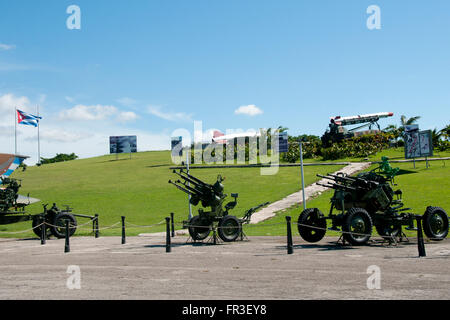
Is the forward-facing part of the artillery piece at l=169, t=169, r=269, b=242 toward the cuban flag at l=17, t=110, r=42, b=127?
no

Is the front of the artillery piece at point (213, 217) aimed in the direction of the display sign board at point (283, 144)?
no

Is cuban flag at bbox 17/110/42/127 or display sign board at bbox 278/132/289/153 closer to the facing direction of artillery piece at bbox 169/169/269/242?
the cuban flag

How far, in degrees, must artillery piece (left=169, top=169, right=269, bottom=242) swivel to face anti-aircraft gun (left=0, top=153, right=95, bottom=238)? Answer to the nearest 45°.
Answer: approximately 45° to its right

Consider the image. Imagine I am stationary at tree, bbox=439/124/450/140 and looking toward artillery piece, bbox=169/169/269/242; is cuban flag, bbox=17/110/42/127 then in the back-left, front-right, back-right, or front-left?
front-right

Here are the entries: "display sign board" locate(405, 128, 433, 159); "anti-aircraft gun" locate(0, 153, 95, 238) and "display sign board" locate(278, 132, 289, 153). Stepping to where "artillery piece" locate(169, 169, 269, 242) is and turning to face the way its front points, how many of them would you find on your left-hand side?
0

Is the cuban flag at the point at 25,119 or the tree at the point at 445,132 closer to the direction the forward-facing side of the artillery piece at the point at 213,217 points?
the cuban flag

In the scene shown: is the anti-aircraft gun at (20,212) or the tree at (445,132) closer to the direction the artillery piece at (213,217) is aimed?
the anti-aircraft gun

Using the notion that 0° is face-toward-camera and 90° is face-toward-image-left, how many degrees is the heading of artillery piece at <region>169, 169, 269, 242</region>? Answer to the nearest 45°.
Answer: approximately 90°

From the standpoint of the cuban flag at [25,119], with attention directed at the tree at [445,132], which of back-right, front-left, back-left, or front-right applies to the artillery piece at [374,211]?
front-right

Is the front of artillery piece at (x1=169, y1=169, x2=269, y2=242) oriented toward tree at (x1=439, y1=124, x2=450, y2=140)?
no

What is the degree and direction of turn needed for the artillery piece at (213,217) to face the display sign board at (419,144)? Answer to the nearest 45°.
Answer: approximately 135° to its right

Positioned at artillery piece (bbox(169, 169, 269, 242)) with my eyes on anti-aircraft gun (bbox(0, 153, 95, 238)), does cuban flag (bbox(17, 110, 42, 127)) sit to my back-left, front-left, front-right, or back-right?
front-right

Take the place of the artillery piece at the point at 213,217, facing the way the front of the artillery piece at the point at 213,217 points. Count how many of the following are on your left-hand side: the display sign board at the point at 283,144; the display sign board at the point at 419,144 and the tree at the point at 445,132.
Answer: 0
